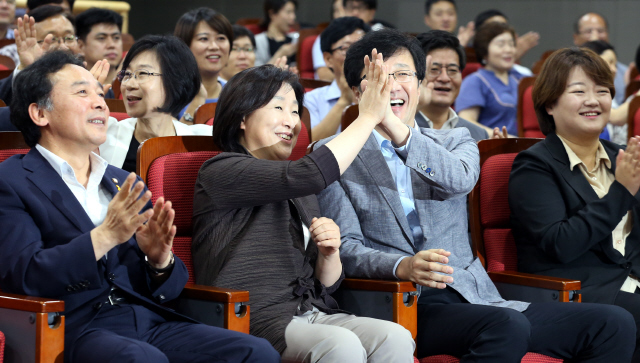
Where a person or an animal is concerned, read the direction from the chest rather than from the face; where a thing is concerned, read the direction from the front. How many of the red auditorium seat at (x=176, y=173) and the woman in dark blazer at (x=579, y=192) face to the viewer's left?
0

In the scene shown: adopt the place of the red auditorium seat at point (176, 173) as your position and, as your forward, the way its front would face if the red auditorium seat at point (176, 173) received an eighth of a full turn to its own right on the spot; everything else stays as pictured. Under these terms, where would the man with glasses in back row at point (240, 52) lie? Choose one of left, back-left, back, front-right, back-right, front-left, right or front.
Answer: back

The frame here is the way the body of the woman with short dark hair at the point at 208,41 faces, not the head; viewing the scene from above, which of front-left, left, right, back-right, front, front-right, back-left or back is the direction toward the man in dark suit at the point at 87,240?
front-right

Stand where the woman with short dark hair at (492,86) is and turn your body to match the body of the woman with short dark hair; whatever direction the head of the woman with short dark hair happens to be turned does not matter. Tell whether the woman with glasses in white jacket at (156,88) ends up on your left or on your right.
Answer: on your right

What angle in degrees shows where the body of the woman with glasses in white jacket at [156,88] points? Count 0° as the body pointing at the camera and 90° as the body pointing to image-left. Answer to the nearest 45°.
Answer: approximately 45°

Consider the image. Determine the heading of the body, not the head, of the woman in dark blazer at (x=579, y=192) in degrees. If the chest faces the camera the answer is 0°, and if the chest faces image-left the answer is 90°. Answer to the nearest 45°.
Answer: approximately 315°

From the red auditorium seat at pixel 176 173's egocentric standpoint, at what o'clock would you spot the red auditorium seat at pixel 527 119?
the red auditorium seat at pixel 527 119 is roughly at 9 o'clock from the red auditorium seat at pixel 176 173.

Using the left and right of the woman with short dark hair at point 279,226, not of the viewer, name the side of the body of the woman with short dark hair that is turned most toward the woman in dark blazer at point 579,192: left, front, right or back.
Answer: left

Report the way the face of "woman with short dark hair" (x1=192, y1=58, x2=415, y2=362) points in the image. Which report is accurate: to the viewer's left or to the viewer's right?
to the viewer's right

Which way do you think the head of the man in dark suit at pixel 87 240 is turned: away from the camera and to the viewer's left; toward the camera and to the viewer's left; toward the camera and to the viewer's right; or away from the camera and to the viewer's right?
toward the camera and to the viewer's right

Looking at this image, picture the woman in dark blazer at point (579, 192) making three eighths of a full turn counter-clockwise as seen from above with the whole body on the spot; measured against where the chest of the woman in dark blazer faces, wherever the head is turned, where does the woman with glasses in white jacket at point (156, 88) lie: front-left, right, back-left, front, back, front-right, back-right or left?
left

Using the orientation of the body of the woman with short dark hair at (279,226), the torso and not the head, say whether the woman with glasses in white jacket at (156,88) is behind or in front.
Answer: behind
